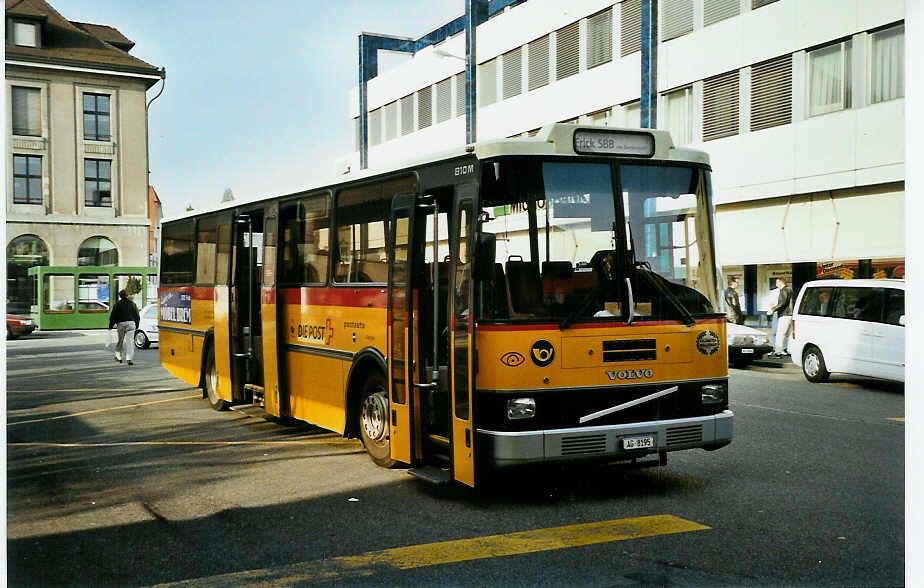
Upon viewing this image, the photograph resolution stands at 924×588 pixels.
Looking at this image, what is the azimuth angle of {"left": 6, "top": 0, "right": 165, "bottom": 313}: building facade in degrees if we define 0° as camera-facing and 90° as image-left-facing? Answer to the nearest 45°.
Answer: approximately 0°

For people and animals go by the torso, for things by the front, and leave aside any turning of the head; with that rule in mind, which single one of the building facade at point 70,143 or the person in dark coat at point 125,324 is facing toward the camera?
the building facade

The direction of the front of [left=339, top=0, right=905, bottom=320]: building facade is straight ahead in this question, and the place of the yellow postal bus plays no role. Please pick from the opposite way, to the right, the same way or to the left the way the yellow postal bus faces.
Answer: to the left

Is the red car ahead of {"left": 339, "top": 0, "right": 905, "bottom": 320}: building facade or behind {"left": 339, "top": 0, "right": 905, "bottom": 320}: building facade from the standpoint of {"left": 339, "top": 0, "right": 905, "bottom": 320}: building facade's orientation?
ahead

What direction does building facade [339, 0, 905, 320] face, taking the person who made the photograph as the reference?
facing the viewer and to the left of the viewer

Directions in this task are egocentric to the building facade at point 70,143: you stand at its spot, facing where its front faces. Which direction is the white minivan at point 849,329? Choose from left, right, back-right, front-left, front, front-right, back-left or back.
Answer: left

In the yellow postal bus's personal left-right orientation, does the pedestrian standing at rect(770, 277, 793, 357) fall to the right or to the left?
on its left

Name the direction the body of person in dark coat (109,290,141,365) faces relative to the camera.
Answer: away from the camera
